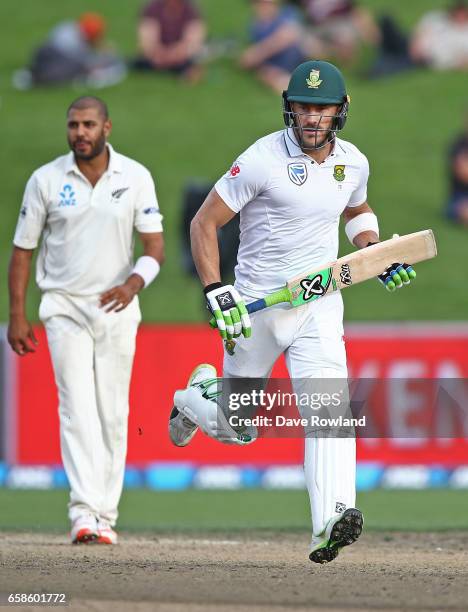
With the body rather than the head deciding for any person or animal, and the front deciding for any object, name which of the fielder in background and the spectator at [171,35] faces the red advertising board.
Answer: the spectator

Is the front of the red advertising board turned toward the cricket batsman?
yes

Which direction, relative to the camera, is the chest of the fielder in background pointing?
toward the camera

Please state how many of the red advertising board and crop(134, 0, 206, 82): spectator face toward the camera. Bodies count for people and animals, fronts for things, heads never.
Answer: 2

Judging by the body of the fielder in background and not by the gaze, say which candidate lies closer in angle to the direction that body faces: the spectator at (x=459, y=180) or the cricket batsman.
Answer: the cricket batsman

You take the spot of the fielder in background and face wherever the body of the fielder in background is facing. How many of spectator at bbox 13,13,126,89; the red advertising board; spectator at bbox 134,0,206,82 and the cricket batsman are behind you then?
3

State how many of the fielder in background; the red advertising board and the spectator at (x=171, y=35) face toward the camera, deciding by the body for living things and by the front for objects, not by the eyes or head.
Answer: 3

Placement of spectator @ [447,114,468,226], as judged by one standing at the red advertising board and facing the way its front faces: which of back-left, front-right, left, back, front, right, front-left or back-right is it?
back-left

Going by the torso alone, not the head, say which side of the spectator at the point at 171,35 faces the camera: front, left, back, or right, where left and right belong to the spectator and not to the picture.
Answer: front

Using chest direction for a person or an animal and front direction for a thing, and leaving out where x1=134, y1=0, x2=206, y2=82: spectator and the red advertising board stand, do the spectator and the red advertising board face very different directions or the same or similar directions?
same or similar directions

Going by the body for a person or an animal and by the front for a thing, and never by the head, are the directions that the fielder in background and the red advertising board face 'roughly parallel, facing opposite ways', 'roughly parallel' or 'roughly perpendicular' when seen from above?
roughly parallel
